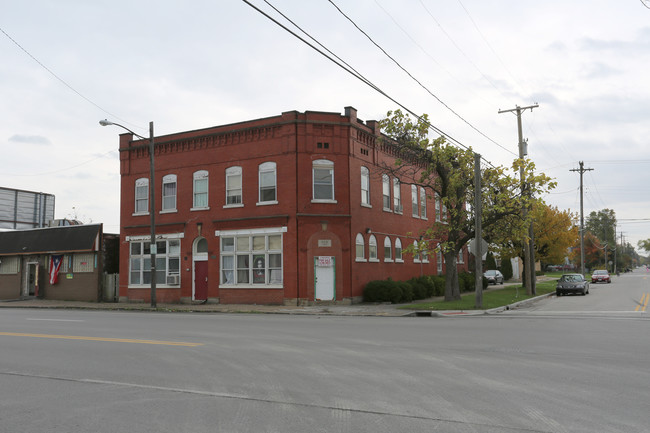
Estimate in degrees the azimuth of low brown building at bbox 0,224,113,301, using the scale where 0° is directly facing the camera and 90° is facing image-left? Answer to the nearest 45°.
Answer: approximately 45°

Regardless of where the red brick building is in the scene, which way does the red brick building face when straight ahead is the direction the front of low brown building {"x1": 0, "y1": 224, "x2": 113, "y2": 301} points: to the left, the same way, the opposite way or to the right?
the same way

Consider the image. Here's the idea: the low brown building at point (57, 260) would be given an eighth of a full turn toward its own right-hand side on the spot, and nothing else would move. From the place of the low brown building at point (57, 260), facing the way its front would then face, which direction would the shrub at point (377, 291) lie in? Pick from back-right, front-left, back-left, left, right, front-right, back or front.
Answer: back-left

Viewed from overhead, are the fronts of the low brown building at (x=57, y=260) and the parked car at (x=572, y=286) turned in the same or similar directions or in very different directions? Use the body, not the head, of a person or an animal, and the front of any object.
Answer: same or similar directions

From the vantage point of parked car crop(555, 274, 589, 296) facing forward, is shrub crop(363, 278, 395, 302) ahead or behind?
ahead

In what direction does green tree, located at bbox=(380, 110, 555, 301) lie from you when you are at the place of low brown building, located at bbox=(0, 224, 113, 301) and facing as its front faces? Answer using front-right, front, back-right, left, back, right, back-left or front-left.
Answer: left

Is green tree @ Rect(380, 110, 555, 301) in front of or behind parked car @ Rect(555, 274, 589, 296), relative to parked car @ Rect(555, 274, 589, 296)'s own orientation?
in front

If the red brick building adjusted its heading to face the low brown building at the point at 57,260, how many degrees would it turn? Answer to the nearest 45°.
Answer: approximately 90° to its right

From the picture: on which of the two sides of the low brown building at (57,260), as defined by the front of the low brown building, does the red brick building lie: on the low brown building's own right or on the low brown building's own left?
on the low brown building's own left

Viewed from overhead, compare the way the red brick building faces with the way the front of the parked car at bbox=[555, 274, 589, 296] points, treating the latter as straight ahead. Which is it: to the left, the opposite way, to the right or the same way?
the same way

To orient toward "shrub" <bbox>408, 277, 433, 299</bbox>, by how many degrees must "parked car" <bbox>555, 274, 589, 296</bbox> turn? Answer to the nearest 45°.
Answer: approximately 45° to its right

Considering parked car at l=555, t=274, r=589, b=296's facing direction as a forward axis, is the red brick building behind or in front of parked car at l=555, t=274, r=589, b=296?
in front

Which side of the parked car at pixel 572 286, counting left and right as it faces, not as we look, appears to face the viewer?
front

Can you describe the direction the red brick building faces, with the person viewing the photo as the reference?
facing the viewer and to the left of the viewer

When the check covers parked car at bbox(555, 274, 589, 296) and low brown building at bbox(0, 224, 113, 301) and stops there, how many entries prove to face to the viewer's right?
0
